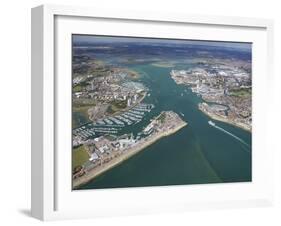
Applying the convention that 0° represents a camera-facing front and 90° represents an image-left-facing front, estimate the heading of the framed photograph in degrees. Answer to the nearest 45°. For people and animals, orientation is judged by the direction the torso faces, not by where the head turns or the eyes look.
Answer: approximately 315°
